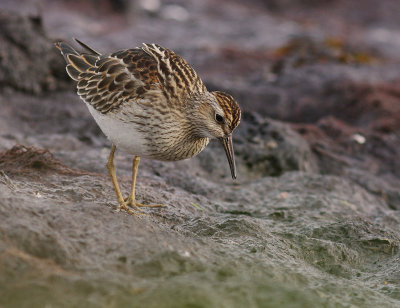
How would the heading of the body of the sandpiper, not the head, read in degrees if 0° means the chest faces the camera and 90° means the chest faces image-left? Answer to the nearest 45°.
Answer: approximately 270°
